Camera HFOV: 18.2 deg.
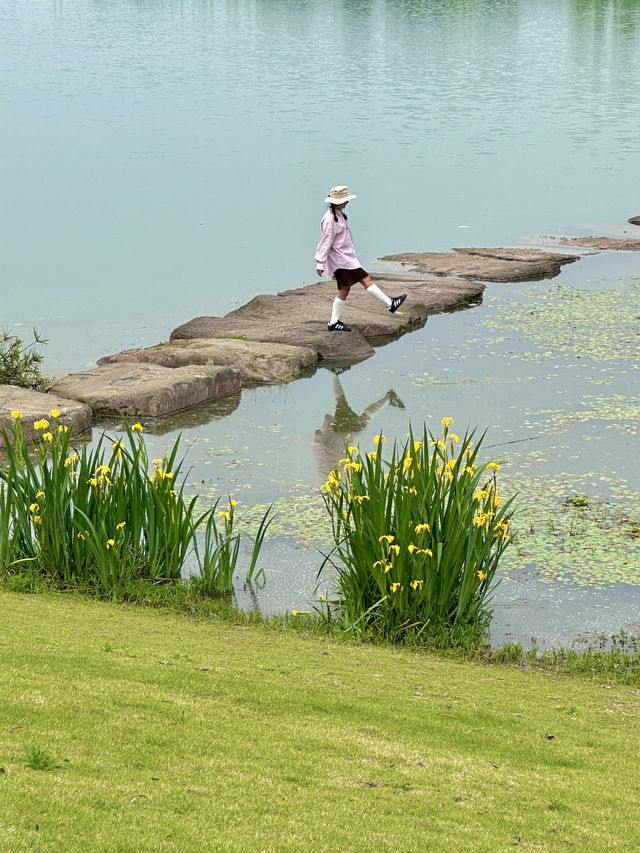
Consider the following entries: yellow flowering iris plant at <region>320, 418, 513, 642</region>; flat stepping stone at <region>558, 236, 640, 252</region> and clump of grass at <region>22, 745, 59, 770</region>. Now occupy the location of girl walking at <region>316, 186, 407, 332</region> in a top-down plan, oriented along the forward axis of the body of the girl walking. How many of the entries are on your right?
2

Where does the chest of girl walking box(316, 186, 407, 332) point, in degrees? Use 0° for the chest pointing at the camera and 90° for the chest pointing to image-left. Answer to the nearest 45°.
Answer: approximately 270°

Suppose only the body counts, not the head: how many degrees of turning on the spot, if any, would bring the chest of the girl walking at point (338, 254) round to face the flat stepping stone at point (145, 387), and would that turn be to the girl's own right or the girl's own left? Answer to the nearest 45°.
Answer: approximately 135° to the girl's own right

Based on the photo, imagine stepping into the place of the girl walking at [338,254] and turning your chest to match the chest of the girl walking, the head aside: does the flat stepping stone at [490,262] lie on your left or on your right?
on your left

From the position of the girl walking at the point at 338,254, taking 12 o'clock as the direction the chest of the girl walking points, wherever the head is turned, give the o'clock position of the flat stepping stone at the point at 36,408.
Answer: The flat stepping stone is roughly at 4 o'clock from the girl walking.

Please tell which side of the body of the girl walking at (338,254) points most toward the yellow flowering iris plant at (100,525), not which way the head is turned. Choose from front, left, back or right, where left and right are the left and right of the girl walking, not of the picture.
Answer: right

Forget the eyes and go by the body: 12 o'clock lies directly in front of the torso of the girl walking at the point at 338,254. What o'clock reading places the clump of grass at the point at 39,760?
The clump of grass is roughly at 3 o'clock from the girl walking.

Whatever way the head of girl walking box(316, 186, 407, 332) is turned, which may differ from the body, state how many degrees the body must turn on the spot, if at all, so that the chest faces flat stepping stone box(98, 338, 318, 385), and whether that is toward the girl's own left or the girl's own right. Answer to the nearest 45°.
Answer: approximately 135° to the girl's own right

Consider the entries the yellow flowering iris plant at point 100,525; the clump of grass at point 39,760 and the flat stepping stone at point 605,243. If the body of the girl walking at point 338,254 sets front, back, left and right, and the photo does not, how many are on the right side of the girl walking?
2
